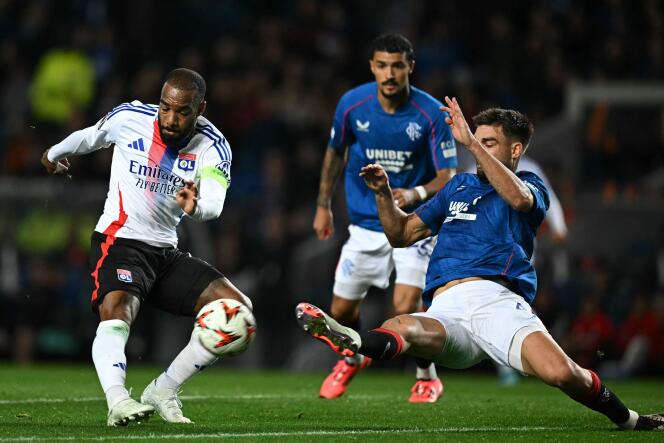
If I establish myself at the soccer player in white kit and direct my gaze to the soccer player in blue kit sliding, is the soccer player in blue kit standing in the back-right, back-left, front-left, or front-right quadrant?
front-left

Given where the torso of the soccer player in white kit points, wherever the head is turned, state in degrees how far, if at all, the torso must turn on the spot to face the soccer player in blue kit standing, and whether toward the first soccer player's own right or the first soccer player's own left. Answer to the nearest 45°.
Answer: approximately 135° to the first soccer player's own left

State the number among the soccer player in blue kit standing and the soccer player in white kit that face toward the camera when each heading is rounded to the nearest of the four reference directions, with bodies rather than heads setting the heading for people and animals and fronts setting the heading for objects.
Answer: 2

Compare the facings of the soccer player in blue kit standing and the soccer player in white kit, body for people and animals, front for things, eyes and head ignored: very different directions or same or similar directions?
same or similar directions

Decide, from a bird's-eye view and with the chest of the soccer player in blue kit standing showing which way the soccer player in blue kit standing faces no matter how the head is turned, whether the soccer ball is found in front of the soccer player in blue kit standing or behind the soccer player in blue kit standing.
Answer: in front

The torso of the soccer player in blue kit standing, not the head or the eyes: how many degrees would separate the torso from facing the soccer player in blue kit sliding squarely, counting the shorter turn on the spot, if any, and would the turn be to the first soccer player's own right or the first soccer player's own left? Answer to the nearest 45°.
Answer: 0° — they already face them

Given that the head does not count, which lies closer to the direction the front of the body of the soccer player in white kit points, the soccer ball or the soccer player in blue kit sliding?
the soccer ball

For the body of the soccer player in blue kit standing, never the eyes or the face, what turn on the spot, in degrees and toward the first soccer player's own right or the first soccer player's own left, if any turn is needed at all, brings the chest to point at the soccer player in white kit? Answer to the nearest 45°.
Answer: approximately 45° to the first soccer player's own right

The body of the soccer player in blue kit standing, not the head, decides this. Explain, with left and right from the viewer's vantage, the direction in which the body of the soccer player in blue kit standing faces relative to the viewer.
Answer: facing the viewer

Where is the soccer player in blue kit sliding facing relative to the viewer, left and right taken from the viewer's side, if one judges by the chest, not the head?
facing the viewer and to the left of the viewer

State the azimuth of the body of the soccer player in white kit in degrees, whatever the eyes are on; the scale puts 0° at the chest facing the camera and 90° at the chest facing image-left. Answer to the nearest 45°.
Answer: approximately 0°

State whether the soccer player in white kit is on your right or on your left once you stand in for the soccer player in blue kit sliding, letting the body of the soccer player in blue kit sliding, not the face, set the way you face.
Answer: on your right
